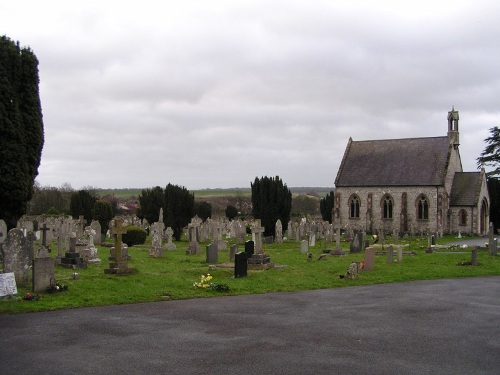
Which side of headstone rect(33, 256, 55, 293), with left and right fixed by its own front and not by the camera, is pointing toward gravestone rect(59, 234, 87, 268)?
back

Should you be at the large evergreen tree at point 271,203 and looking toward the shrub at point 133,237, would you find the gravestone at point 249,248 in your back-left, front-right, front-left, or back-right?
front-left

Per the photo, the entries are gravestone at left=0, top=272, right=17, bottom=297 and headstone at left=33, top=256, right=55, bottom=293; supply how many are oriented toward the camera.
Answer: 2

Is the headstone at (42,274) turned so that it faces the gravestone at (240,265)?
no

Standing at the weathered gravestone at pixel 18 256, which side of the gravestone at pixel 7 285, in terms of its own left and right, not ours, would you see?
back

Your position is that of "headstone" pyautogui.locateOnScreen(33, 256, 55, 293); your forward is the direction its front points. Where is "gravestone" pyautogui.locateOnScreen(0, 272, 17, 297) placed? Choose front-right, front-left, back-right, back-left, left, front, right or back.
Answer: front-right

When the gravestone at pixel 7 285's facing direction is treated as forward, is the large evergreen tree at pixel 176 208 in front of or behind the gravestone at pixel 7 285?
behind

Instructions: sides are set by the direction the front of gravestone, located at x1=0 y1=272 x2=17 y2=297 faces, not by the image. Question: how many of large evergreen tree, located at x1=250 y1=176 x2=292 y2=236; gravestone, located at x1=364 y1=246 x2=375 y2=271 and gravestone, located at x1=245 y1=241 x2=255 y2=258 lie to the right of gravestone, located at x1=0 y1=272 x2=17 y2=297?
0

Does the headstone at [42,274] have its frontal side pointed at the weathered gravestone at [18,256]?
no

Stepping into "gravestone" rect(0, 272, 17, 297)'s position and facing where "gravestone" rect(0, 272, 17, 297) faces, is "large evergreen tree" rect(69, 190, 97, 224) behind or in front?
behind

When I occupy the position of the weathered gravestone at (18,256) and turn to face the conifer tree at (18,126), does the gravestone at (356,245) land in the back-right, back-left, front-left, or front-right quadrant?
front-right

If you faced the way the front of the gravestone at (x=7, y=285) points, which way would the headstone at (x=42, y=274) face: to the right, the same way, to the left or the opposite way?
the same way

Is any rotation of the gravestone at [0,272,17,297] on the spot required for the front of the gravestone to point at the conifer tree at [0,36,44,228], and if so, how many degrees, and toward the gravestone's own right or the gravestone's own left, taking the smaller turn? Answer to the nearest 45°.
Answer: approximately 180°

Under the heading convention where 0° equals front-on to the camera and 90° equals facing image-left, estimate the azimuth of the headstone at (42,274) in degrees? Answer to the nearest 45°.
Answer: approximately 0°

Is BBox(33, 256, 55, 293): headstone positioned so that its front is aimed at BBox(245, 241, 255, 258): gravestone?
no

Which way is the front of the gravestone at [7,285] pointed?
toward the camera
